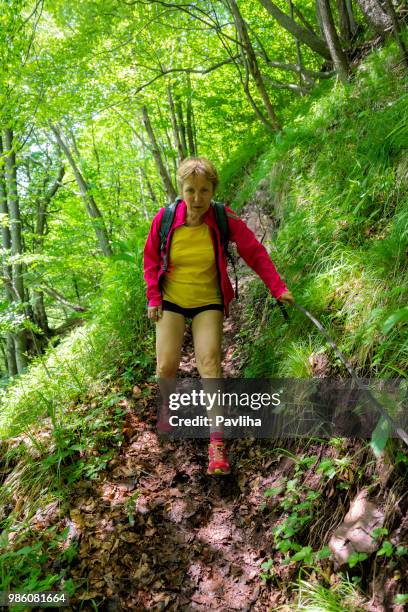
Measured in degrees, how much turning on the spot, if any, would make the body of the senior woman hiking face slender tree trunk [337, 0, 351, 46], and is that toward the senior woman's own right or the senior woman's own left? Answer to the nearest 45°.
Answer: approximately 135° to the senior woman's own left

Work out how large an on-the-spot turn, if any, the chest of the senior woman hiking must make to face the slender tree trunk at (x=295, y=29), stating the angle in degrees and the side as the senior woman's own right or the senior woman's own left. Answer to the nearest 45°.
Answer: approximately 135° to the senior woman's own left

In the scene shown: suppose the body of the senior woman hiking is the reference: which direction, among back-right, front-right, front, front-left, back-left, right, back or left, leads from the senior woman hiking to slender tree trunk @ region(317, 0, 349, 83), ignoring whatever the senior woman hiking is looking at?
back-left

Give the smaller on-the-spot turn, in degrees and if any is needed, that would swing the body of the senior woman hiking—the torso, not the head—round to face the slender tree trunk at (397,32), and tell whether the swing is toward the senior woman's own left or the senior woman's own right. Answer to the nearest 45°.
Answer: approximately 135° to the senior woman's own left

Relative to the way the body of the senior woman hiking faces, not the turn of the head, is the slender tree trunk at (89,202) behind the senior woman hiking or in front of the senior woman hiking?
behind

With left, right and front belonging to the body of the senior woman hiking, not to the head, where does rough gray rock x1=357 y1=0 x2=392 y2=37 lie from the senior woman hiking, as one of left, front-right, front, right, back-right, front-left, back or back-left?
back-left

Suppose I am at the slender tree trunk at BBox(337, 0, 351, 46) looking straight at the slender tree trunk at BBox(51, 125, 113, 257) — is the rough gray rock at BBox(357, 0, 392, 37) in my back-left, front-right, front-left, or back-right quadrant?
back-left

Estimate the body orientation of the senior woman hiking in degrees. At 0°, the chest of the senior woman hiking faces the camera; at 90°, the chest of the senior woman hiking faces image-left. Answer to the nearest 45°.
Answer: approximately 0°
